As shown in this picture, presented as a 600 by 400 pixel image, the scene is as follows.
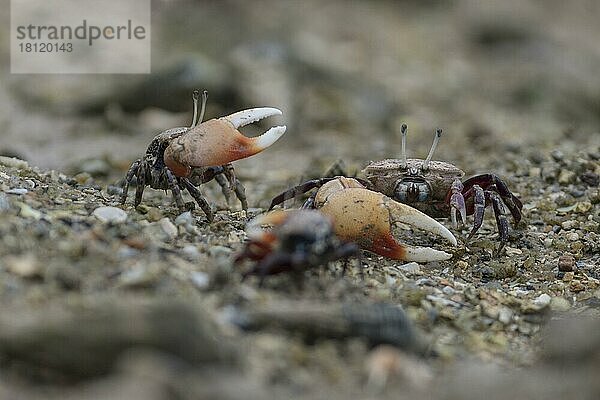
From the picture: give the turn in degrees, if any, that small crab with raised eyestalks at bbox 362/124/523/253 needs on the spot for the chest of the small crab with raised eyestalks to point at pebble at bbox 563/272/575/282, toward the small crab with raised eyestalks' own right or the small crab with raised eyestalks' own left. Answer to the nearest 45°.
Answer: approximately 90° to the small crab with raised eyestalks' own left

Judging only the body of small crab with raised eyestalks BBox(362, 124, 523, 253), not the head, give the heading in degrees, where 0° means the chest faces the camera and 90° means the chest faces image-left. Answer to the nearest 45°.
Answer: approximately 0°

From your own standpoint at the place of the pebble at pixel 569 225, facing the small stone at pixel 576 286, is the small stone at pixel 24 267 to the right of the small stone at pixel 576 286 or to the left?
right

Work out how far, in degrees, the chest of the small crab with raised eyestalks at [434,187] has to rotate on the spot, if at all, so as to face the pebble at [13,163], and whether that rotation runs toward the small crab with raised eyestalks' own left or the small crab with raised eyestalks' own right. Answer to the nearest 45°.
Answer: approximately 90° to the small crab with raised eyestalks' own right

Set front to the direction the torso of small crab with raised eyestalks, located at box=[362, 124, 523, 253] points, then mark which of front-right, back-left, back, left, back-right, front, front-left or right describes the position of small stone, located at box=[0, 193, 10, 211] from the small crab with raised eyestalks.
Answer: front-right

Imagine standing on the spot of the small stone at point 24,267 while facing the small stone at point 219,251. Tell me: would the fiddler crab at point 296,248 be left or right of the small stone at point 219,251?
right

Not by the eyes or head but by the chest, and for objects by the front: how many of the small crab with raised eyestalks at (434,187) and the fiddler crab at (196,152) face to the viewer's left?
0

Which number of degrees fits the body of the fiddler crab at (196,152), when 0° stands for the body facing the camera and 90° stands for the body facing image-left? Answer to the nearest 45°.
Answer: approximately 315°

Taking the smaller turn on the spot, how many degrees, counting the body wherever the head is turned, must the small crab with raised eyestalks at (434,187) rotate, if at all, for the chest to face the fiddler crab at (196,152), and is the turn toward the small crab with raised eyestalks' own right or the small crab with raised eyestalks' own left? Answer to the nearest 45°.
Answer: approximately 90° to the small crab with raised eyestalks' own right

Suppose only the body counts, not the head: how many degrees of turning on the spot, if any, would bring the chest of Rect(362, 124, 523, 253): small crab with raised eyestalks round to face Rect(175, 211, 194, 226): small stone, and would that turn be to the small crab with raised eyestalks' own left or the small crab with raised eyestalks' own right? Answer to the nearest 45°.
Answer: approximately 45° to the small crab with raised eyestalks' own right
